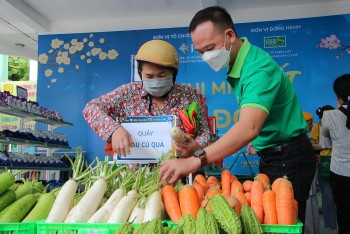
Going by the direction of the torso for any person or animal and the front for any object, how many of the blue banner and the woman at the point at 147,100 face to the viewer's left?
0

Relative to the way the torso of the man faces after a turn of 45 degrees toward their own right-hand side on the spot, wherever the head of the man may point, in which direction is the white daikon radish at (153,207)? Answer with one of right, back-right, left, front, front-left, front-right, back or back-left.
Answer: left

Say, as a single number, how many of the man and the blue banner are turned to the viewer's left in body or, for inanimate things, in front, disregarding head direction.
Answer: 1

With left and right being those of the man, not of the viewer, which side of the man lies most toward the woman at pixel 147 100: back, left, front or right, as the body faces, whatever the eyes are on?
front

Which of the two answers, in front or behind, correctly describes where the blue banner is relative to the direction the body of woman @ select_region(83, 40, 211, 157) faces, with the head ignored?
behind

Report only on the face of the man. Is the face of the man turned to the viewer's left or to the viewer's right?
to the viewer's left

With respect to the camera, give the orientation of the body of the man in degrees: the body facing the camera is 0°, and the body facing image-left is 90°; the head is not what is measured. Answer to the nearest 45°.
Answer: approximately 90°

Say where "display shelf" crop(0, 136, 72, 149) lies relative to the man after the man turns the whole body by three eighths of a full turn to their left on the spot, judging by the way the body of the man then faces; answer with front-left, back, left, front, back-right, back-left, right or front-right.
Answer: back

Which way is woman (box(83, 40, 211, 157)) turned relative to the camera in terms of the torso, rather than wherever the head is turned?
toward the camera

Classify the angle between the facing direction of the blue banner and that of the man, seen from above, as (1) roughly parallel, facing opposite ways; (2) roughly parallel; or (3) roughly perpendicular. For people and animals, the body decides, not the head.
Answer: roughly perpendicular

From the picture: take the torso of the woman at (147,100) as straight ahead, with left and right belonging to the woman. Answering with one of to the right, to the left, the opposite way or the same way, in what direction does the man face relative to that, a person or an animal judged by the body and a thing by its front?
to the right

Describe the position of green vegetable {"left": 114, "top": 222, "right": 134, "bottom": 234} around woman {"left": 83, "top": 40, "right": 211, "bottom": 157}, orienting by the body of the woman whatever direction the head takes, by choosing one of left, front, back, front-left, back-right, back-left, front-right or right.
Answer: front

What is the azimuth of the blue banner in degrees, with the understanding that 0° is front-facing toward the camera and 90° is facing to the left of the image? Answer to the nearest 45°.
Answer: approximately 0°

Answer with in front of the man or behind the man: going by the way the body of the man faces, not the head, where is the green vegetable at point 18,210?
in front

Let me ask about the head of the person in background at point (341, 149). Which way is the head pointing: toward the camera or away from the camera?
away from the camera

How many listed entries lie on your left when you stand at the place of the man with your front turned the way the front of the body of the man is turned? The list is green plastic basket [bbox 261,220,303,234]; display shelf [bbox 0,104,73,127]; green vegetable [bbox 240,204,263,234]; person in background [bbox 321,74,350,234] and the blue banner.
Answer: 2
